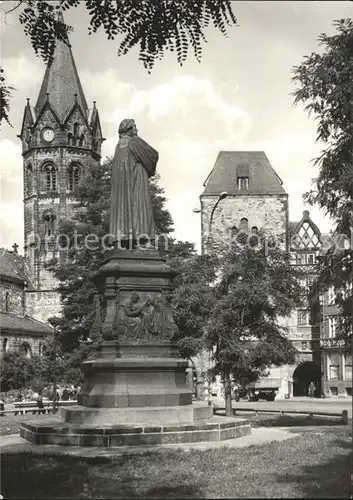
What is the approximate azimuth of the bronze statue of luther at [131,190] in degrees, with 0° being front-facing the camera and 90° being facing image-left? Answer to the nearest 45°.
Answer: approximately 225°

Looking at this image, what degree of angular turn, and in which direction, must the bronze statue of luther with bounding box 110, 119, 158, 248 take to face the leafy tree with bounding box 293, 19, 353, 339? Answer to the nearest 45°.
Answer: approximately 45° to its right

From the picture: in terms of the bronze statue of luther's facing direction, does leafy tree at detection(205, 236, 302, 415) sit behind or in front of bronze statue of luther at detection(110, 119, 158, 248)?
in front
